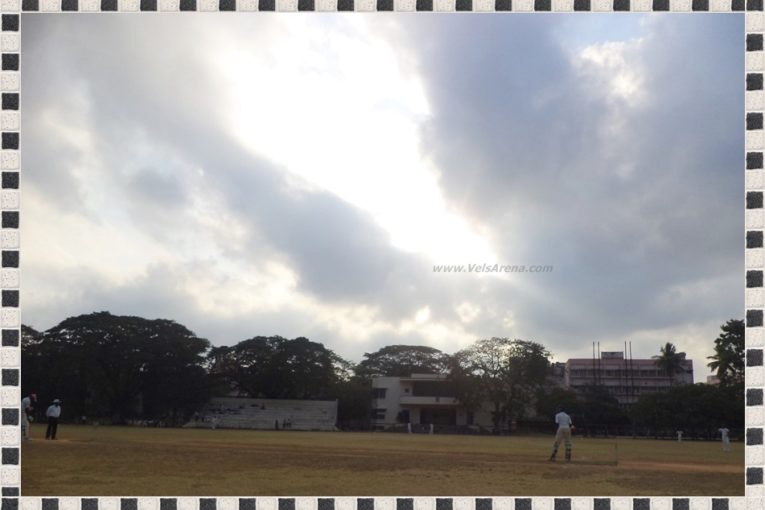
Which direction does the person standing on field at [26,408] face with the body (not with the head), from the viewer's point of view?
to the viewer's right

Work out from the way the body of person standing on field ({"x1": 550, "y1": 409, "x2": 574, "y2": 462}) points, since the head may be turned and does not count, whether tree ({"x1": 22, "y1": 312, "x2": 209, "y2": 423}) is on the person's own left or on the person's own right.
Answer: on the person's own left

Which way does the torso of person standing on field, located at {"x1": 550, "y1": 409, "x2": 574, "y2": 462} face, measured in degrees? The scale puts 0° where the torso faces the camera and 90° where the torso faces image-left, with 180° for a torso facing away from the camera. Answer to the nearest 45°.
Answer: approximately 180°

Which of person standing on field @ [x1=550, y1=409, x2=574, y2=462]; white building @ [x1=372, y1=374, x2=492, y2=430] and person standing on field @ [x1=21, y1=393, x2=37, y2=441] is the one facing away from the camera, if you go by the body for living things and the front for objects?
person standing on field @ [x1=550, y1=409, x2=574, y2=462]

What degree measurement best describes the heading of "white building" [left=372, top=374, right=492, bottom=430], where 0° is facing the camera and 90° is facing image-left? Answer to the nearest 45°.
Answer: approximately 0°

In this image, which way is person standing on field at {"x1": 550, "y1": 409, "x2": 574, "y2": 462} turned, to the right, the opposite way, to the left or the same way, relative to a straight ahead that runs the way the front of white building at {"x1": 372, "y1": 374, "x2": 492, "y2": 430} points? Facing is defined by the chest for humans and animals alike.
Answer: the opposite way

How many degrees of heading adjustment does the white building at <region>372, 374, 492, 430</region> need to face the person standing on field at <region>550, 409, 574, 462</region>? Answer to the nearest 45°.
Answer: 0° — it already faces them
